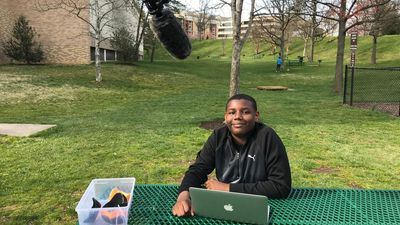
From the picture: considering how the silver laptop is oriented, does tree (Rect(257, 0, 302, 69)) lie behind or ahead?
ahead

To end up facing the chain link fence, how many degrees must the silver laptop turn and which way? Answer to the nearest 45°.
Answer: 0° — it already faces it

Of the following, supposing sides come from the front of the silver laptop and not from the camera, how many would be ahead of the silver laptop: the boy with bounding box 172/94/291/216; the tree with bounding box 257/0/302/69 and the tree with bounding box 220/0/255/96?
3

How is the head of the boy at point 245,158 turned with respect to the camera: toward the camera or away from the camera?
toward the camera

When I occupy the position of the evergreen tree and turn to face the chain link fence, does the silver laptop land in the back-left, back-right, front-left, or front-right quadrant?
front-right

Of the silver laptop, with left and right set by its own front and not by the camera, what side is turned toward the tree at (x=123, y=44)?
front

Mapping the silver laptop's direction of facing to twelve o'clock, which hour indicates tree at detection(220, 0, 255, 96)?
The tree is roughly at 12 o'clock from the silver laptop.

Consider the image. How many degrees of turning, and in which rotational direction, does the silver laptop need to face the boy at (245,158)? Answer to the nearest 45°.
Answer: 0° — it already faces them

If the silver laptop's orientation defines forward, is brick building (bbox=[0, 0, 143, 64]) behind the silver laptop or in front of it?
in front

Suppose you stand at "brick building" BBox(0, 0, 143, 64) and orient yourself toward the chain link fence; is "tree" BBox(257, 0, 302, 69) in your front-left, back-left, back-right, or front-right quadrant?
front-left

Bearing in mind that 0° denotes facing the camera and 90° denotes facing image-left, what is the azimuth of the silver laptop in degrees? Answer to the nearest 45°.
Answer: approximately 180°
